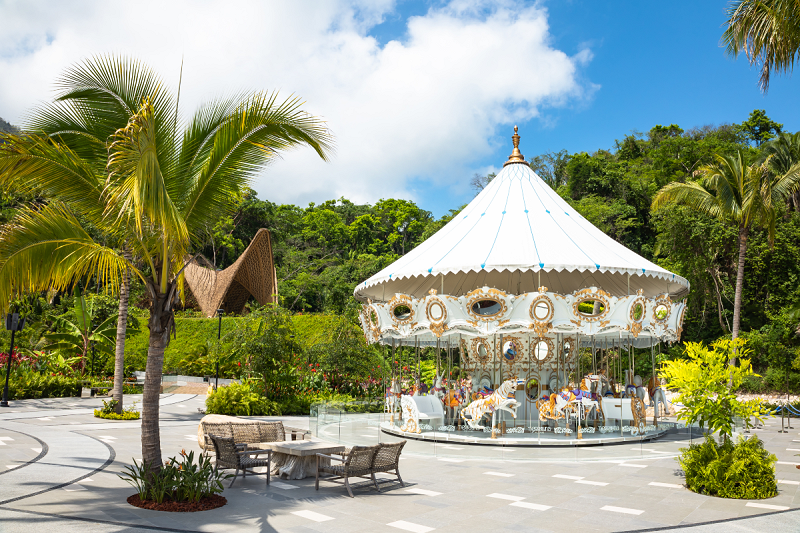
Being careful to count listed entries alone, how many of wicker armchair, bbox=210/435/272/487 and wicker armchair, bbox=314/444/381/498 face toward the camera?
0

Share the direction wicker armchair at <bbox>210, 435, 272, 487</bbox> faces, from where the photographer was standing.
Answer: facing away from the viewer and to the right of the viewer

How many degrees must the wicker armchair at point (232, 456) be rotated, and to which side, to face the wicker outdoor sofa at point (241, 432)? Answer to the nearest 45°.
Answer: approximately 45° to its left

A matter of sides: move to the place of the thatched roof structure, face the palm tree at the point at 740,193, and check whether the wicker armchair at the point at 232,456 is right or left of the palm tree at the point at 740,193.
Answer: right

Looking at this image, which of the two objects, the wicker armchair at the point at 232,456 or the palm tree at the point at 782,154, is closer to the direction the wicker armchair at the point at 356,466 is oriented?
the wicker armchair

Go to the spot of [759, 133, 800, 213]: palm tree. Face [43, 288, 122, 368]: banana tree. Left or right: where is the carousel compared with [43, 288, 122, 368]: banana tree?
left

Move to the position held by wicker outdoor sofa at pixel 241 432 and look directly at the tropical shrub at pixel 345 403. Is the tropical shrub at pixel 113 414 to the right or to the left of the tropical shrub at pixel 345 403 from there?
left

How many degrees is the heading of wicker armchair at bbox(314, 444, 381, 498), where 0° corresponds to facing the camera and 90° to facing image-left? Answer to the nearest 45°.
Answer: approximately 135°

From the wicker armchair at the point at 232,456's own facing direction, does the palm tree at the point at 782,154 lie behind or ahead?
ahead

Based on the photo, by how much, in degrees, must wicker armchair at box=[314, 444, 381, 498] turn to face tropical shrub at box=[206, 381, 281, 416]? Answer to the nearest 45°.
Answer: approximately 45° to its right

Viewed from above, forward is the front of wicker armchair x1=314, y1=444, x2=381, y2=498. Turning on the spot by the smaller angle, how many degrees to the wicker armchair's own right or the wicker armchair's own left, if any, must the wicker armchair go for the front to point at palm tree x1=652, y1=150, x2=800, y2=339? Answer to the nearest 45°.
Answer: approximately 90° to the wicker armchair's own right

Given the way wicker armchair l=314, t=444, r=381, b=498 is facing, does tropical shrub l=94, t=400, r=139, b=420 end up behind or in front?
in front

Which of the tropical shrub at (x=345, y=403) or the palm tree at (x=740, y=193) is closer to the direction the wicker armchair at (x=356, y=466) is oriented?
the tropical shrub

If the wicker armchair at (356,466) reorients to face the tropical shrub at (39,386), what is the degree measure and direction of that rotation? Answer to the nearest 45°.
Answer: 0° — it already faces it

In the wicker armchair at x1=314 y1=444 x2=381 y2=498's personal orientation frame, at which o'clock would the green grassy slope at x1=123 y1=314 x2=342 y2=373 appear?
The green grassy slope is roughly at 1 o'clock from the wicker armchair.

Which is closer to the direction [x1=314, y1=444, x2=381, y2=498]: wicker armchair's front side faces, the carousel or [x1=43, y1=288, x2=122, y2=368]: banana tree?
the banana tree
